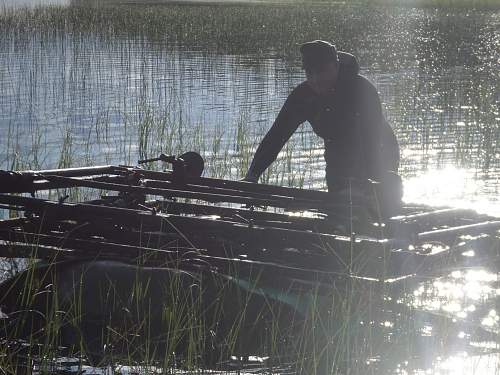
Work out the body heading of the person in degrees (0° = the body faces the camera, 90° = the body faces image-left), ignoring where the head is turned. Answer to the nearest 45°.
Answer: approximately 45°
